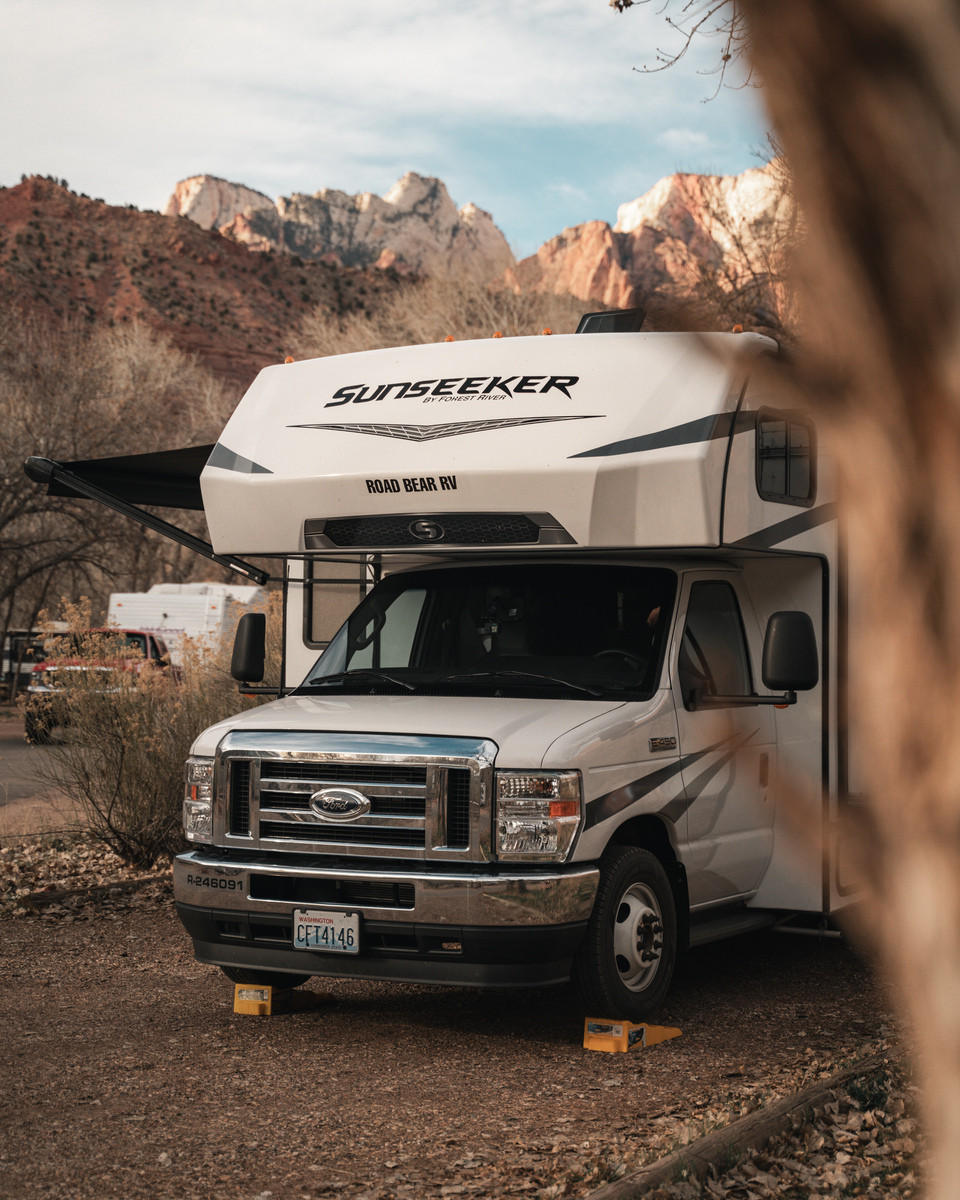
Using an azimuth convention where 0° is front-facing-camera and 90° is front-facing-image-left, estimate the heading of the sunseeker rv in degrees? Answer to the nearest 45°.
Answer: approximately 45°

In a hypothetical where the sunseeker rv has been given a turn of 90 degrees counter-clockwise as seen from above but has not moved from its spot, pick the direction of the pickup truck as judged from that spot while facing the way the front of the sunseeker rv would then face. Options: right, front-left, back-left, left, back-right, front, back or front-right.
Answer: back

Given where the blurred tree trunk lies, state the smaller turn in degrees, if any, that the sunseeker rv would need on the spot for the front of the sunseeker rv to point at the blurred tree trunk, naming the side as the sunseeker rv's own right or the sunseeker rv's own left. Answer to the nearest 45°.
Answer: approximately 45° to the sunseeker rv's own left

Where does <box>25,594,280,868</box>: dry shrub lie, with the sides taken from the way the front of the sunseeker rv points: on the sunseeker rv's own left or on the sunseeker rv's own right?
on the sunseeker rv's own right

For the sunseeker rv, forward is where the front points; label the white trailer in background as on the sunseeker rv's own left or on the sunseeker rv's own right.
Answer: on the sunseeker rv's own right
